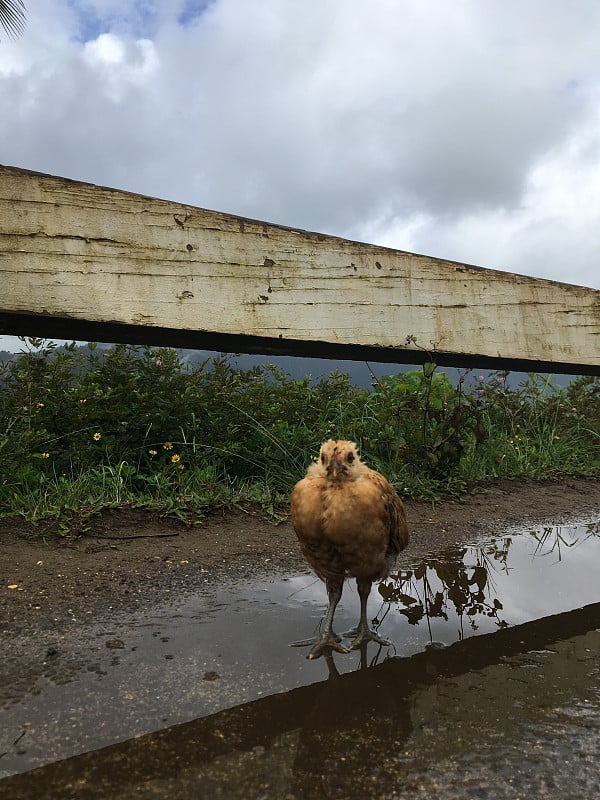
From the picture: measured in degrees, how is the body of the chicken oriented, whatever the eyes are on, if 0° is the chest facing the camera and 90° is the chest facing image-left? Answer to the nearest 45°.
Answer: approximately 0°
